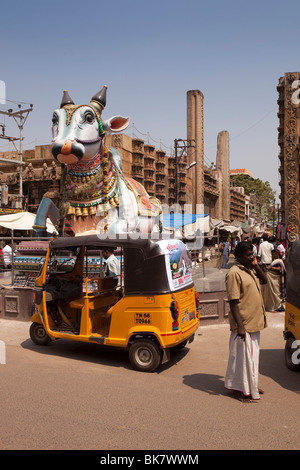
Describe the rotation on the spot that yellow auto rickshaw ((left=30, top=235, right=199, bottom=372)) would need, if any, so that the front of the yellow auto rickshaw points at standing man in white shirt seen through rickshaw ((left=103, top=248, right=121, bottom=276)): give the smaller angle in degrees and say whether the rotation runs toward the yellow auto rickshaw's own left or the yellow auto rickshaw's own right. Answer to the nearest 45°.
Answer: approximately 45° to the yellow auto rickshaw's own right

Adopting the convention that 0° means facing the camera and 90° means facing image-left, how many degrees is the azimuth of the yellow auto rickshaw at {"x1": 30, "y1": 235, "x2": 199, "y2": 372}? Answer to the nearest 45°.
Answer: approximately 135°

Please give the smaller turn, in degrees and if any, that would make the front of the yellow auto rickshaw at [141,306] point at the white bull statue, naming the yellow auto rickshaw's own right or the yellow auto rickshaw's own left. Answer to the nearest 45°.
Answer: approximately 45° to the yellow auto rickshaw's own right

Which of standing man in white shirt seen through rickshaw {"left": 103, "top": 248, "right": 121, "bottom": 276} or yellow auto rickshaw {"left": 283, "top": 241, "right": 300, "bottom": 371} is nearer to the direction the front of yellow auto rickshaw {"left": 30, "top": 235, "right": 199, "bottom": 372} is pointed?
the standing man in white shirt seen through rickshaw

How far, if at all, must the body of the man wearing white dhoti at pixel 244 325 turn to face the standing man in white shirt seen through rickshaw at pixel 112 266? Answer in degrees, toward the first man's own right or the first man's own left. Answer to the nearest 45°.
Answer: approximately 180°

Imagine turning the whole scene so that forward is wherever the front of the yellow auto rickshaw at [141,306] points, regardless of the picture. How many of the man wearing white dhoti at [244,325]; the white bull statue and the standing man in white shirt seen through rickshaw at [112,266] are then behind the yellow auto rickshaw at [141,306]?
1

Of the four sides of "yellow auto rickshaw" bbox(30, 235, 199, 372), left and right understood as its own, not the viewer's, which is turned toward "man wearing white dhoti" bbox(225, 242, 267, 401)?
back

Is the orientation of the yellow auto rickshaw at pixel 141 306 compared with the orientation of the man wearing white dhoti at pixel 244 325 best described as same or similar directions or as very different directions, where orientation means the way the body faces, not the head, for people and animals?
very different directions
